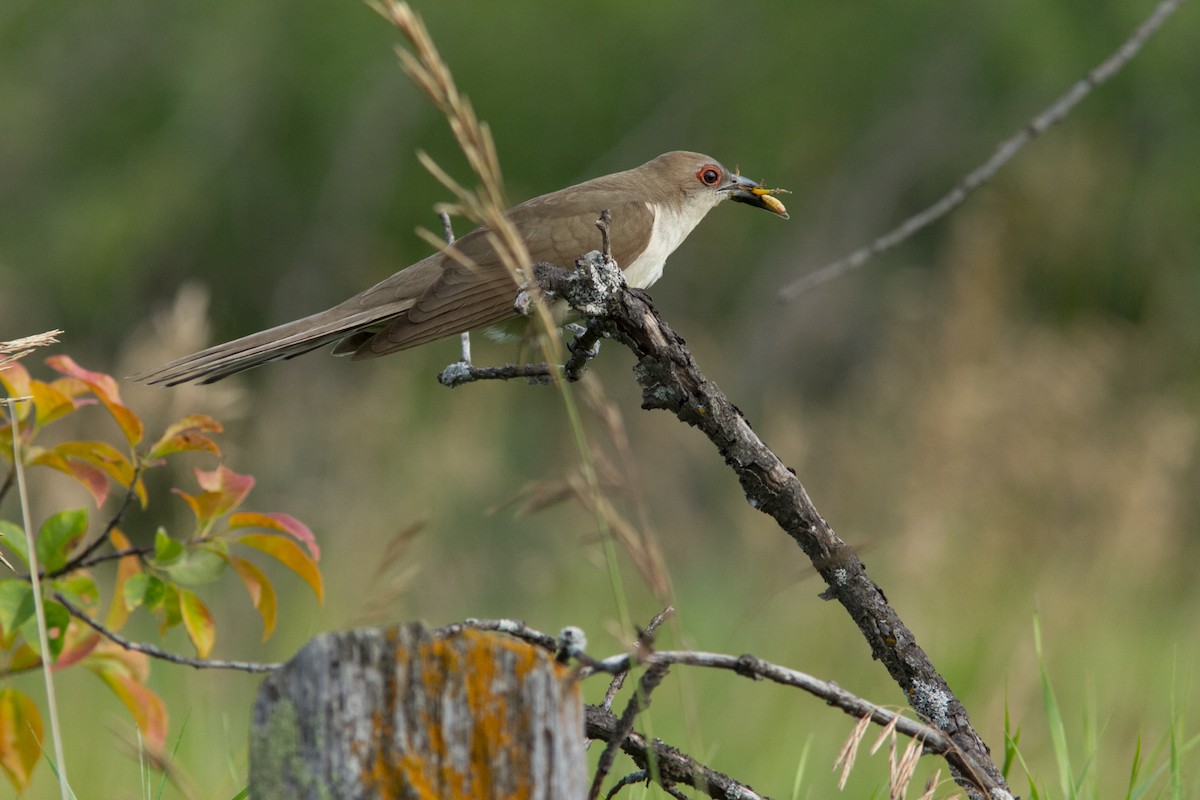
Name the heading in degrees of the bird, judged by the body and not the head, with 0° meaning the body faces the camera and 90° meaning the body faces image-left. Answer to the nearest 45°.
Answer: approximately 270°

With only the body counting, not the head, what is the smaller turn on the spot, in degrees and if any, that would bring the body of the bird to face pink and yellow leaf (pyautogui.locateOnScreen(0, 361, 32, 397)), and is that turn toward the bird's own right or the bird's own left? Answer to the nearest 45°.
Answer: approximately 135° to the bird's own right
